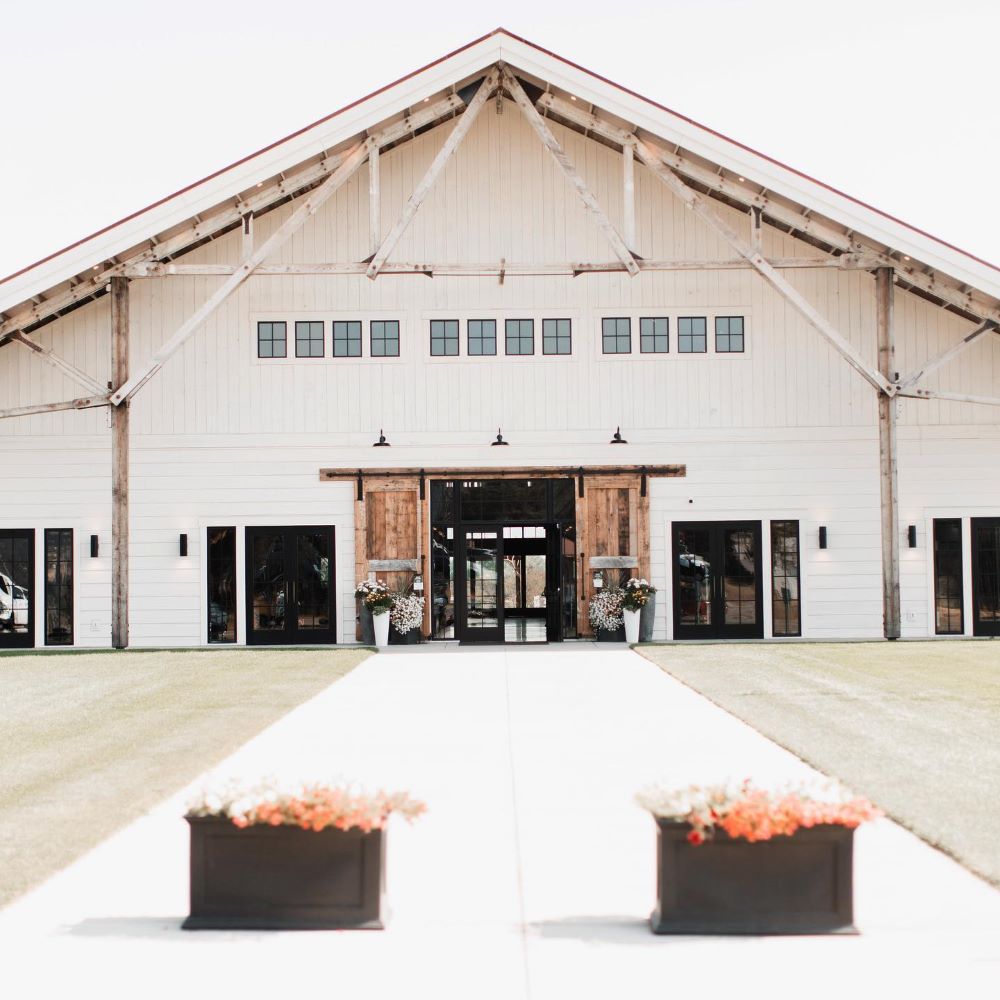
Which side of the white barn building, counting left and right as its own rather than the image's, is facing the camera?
front

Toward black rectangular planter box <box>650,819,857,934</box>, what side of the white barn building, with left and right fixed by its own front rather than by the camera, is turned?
front

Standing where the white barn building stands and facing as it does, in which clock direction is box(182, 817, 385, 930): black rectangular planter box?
The black rectangular planter box is roughly at 12 o'clock from the white barn building.
